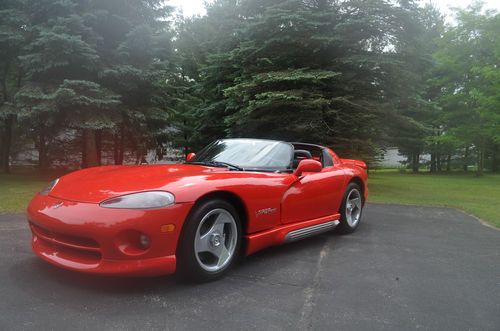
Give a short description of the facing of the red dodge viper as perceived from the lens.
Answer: facing the viewer and to the left of the viewer
